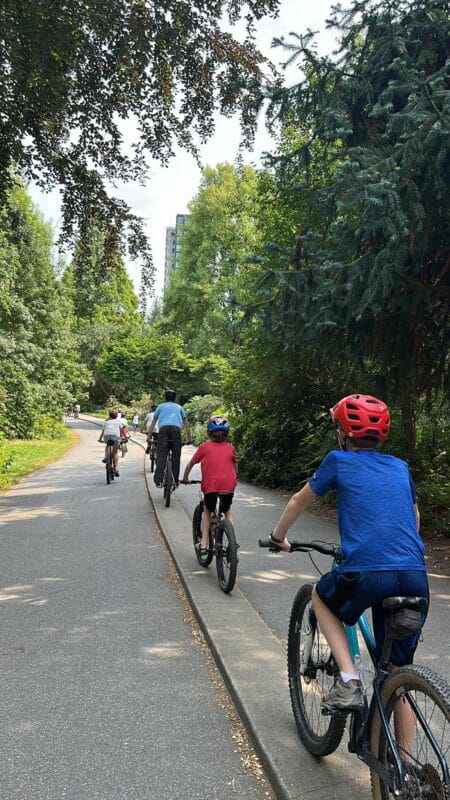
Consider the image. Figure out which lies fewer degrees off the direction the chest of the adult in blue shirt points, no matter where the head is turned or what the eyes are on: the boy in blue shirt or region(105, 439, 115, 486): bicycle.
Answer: the bicycle

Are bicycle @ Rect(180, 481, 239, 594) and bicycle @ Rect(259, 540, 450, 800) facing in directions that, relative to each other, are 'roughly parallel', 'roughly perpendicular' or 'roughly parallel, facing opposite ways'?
roughly parallel

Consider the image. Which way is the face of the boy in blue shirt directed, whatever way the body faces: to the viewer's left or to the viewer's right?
to the viewer's left

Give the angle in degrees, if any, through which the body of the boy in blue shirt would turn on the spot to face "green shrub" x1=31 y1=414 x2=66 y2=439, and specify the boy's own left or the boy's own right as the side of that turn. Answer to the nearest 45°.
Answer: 0° — they already face it

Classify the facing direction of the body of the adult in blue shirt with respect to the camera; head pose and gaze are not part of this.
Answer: away from the camera

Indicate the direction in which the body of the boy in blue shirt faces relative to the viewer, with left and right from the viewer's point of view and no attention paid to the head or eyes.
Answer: facing away from the viewer and to the left of the viewer

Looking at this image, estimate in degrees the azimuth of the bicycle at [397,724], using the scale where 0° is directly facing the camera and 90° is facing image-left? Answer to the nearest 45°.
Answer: approximately 135°

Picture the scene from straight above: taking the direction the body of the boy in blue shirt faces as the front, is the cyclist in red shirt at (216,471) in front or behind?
in front

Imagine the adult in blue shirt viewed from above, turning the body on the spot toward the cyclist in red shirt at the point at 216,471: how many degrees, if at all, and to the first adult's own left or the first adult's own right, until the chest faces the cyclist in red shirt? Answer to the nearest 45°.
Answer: approximately 180°

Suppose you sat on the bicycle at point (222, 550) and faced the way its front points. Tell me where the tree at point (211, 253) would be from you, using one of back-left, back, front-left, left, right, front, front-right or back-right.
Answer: front-right

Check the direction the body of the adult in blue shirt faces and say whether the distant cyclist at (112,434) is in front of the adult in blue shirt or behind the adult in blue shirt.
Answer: in front

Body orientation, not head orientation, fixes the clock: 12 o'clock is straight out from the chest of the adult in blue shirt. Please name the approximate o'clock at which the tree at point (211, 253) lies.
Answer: The tree is roughly at 12 o'clock from the adult in blue shirt.

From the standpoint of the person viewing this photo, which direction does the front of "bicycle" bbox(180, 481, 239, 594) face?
facing away from the viewer and to the left of the viewer

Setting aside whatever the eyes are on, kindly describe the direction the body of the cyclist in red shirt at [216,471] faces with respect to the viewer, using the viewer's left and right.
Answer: facing away from the viewer

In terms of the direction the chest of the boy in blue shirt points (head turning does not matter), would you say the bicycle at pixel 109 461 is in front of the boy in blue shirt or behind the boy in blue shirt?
in front

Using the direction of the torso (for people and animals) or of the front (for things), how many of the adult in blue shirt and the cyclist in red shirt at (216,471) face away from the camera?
2

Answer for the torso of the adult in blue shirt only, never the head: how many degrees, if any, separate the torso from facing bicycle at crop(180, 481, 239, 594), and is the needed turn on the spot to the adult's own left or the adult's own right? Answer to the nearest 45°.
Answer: approximately 180°
